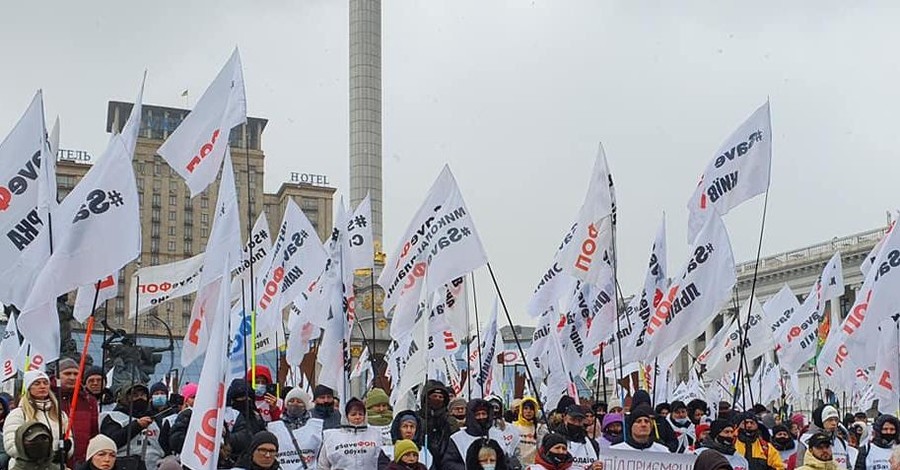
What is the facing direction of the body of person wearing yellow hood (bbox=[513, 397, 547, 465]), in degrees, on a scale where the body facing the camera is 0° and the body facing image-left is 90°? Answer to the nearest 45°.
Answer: approximately 0°

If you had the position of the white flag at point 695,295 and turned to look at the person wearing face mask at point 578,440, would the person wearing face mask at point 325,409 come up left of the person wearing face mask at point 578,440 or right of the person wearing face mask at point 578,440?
right

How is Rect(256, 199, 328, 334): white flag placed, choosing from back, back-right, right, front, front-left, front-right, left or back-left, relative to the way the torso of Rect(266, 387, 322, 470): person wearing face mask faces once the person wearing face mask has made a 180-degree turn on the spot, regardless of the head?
front

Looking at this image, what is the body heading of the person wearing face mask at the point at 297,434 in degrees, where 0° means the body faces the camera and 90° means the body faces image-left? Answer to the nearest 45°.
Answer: approximately 0°

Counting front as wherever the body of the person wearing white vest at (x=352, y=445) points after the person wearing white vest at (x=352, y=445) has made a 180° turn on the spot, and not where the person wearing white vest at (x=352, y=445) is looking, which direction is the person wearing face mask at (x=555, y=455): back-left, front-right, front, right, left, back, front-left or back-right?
back-right

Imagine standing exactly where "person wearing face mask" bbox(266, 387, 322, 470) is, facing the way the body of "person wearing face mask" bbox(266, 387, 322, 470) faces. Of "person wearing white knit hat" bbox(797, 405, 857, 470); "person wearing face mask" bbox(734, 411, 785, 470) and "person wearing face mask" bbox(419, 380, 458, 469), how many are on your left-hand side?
3

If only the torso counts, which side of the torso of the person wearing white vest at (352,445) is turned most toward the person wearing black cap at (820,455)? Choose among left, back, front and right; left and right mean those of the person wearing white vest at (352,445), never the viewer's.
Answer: left

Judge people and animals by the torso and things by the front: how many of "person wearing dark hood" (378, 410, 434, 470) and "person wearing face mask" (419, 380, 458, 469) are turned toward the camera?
2
